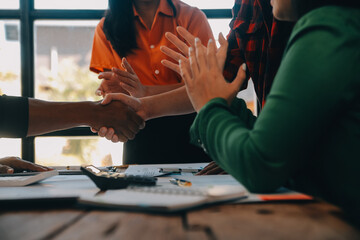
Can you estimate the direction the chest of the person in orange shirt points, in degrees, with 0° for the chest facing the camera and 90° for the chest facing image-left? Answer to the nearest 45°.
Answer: approximately 0°

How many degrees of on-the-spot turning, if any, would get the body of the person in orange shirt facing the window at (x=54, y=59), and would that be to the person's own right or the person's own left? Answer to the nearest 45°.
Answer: approximately 135° to the person's own right

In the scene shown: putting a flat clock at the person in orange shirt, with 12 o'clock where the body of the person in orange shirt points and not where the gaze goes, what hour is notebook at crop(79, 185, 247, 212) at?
The notebook is roughly at 12 o'clock from the person in orange shirt.

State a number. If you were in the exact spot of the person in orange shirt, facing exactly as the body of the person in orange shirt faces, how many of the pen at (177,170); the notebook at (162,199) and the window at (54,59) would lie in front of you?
2

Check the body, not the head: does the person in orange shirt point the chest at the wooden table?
yes

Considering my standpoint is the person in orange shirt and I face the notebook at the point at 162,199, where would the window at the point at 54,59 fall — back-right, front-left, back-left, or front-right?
back-right

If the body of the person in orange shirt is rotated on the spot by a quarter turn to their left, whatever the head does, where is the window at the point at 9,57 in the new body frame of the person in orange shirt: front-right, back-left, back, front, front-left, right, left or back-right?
back-left

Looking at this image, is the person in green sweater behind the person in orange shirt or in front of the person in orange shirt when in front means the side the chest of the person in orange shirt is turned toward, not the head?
in front

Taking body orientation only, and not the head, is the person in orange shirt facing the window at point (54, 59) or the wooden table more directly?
the wooden table

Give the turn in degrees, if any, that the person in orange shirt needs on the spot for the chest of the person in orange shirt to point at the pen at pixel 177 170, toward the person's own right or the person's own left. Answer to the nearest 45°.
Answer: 0° — they already face it

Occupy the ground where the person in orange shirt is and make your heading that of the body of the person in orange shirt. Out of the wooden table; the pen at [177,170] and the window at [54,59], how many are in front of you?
2
